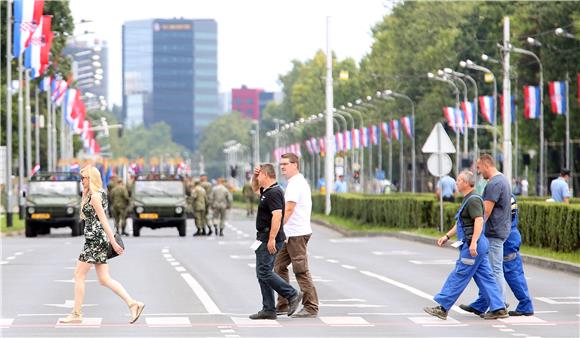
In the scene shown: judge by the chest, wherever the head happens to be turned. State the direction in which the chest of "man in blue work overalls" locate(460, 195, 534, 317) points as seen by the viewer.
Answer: to the viewer's left

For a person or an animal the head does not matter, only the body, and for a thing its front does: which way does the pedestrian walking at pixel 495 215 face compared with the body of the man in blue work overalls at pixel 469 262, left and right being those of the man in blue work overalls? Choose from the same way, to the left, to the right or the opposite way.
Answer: the same way

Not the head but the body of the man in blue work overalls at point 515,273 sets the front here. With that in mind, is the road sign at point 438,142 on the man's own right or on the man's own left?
on the man's own right

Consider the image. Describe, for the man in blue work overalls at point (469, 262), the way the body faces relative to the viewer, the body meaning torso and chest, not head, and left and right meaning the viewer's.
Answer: facing to the left of the viewer

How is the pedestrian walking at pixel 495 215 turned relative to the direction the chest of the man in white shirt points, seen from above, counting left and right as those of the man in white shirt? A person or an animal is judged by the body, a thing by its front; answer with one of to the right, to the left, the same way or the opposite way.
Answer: the same way

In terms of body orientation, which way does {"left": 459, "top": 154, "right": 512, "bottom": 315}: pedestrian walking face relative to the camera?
to the viewer's left

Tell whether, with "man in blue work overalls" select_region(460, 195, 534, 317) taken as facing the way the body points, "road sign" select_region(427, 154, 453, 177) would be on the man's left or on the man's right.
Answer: on the man's right

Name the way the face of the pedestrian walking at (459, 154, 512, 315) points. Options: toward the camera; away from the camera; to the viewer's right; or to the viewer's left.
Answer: to the viewer's left

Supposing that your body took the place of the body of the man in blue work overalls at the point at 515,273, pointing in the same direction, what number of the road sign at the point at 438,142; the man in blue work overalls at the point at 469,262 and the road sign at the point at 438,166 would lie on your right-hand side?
2

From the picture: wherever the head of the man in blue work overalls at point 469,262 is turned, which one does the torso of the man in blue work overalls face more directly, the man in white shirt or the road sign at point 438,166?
the man in white shirt

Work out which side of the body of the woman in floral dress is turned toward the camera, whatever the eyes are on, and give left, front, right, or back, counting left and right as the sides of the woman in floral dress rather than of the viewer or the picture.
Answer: left

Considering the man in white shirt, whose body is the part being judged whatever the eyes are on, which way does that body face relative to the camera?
to the viewer's left
